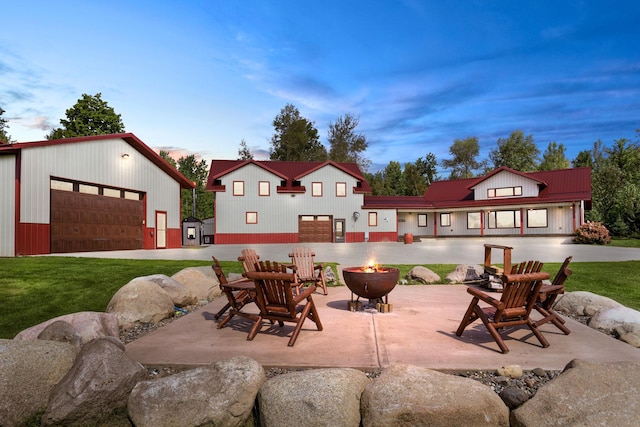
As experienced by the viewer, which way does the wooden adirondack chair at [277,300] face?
facing away from the viewer and to the right of the viewer

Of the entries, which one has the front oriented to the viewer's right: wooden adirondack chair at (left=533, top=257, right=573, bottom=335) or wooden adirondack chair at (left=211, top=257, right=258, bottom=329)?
wooden adirondack chair at (left=211, top=257, right=258, bottom=329)

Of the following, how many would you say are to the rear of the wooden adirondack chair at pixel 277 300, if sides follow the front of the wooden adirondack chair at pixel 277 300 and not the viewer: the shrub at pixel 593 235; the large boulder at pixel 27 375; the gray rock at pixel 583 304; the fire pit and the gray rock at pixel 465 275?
1

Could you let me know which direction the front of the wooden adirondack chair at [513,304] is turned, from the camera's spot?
facing away from the viewer and to the left of the viewer

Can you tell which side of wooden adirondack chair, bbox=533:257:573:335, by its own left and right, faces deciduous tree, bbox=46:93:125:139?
front

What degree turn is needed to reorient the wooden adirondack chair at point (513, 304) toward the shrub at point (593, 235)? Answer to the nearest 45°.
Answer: approximately 45° to its right

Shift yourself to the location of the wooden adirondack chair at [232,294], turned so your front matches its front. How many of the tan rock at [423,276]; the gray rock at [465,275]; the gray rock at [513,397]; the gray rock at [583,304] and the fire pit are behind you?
0

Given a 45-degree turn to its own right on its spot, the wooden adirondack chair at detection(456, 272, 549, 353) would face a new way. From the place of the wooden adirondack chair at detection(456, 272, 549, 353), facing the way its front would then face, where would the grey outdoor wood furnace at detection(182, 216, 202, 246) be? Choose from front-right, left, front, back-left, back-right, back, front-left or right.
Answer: front-left

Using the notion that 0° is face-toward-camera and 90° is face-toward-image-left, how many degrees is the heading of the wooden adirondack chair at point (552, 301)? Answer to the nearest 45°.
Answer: approximately 90°

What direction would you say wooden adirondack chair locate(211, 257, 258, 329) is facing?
to the viewer's right

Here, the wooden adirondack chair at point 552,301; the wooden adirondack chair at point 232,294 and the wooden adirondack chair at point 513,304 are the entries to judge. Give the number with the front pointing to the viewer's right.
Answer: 1

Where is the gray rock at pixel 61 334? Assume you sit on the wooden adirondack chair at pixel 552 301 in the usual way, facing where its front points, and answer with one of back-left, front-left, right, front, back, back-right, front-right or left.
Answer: front-left

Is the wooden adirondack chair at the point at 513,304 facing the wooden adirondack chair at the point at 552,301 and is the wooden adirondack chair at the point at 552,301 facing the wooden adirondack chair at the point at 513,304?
no

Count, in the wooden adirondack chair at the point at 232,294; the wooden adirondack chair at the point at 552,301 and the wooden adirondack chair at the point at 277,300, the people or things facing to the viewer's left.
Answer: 1

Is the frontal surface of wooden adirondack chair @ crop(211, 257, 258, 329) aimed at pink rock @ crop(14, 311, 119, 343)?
no

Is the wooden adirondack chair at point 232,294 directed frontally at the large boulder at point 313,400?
no

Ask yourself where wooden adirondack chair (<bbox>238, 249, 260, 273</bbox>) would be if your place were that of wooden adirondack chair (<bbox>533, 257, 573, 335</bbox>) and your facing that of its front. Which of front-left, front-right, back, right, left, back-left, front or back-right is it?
front

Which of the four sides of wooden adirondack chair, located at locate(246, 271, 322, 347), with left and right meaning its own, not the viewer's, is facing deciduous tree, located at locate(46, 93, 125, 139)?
left
